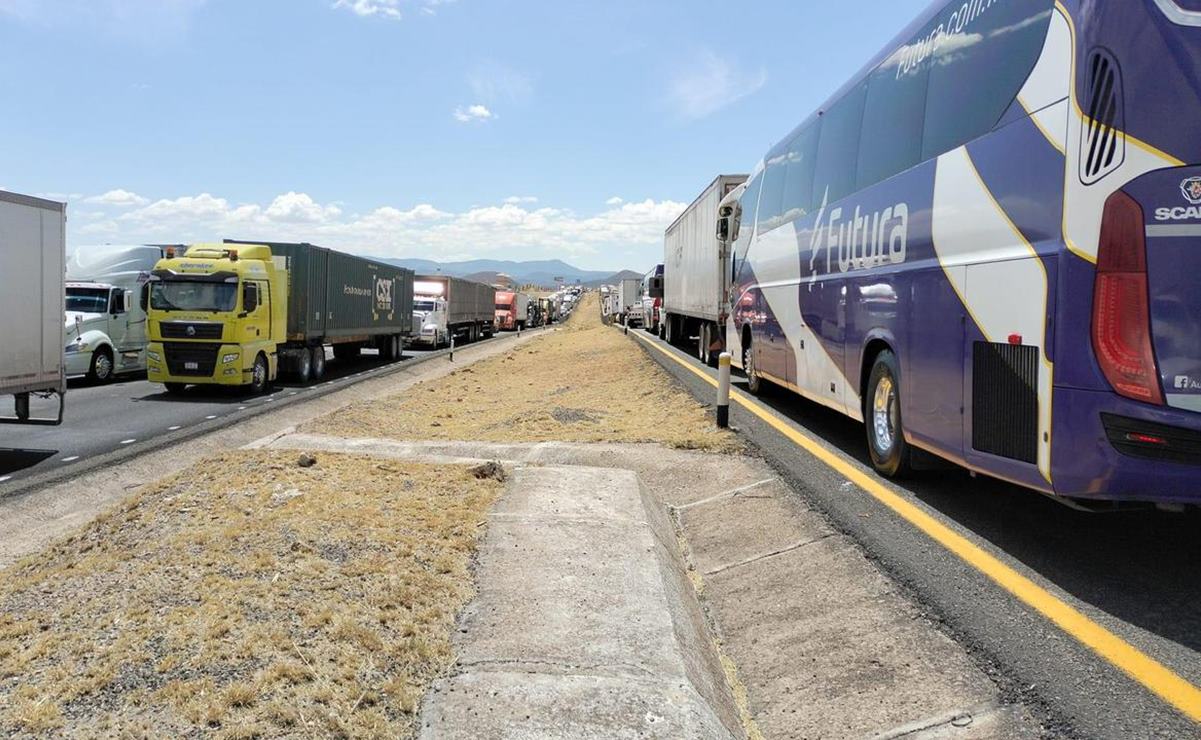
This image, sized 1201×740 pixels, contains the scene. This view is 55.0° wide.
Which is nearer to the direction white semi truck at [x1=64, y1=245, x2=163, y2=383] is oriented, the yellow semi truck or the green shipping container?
the yellow semi truck

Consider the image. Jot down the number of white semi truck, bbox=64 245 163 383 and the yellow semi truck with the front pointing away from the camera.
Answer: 0

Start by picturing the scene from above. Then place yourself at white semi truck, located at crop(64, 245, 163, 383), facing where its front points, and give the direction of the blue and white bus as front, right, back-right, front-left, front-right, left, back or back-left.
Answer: front-left

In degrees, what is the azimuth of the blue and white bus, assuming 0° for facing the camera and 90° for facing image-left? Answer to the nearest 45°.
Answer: approximately 135°

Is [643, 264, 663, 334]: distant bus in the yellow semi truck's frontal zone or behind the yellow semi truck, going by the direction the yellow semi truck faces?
behind

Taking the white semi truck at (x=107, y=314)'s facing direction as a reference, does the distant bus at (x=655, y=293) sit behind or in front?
behind

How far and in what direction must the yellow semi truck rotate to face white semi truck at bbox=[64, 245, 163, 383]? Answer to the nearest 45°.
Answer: approximately 90° to its right

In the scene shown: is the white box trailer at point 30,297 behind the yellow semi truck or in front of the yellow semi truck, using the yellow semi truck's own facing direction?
in front
